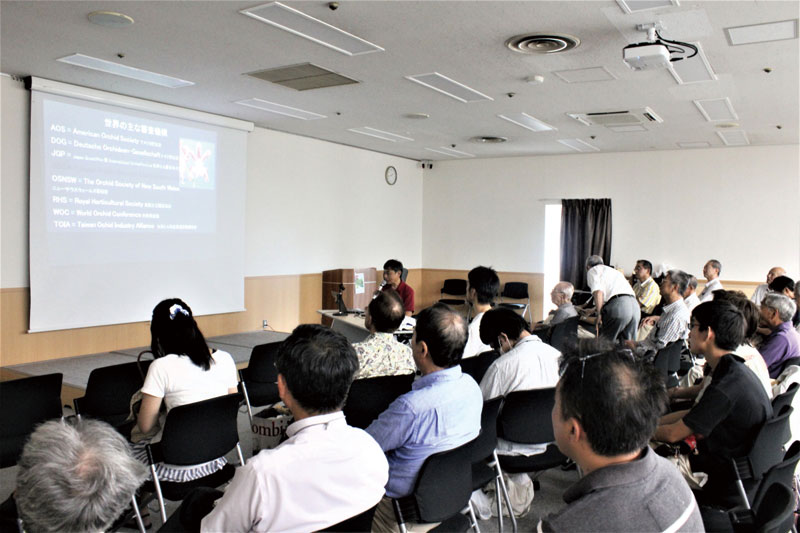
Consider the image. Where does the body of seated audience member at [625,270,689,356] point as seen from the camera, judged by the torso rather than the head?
to the viewer's left

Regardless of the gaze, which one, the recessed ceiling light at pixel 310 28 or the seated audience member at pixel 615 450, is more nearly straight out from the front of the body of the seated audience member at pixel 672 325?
the recessed ceiling light

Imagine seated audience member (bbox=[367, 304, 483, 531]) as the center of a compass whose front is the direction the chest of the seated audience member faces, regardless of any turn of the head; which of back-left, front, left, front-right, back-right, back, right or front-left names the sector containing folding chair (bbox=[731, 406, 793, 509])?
back-right

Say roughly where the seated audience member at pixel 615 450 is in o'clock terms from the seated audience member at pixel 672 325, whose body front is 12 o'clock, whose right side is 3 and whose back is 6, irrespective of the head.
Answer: the seated audience member at pixel 615 450 is roughly at 9 o'clock from the seated audience member at pixel 672 325.

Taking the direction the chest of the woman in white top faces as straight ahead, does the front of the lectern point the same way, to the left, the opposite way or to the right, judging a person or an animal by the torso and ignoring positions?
the opposite way

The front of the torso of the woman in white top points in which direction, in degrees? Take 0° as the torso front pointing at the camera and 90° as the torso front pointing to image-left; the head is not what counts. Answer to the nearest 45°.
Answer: approximately 135°

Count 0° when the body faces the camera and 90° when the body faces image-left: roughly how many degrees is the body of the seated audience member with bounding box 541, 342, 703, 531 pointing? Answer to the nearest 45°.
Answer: approximately 135°

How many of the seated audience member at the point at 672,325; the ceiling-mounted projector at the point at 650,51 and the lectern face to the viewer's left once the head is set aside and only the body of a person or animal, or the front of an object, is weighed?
2

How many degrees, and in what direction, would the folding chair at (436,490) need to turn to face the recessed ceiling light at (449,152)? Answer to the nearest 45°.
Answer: approximately 45° to its right

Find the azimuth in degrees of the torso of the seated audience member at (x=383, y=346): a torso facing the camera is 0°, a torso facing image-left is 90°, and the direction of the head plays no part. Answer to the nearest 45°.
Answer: approximately 135°

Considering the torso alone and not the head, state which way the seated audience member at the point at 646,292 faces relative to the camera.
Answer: to the viewer's left
